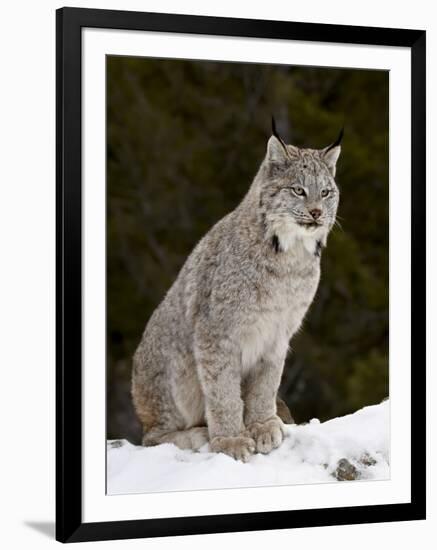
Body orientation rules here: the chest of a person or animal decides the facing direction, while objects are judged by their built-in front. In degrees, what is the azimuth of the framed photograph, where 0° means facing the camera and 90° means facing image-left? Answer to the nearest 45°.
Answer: approximately 315°
